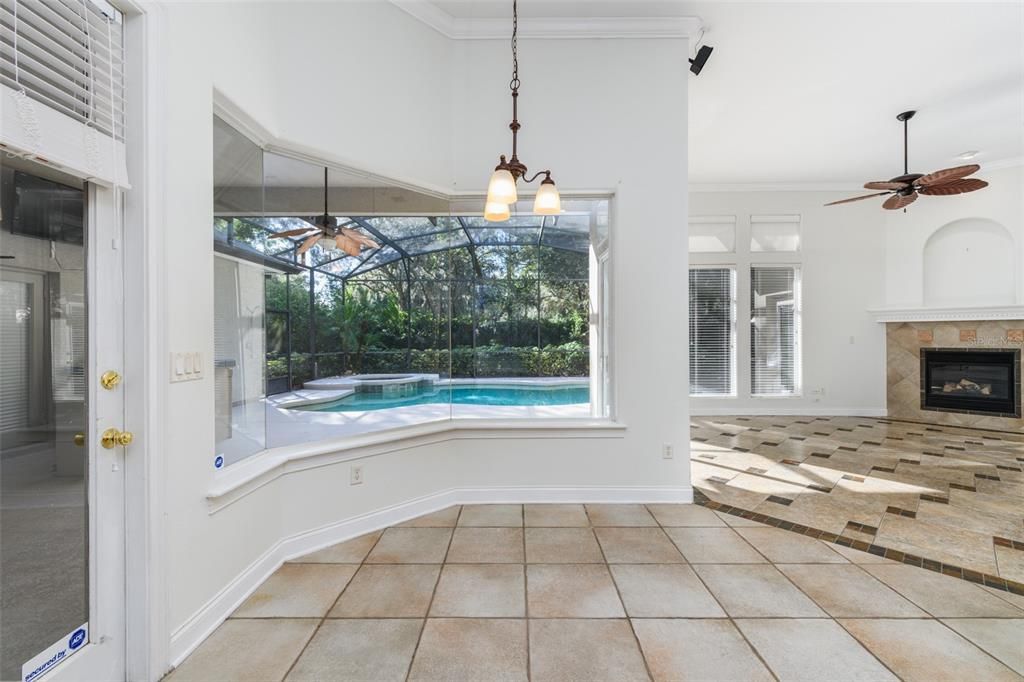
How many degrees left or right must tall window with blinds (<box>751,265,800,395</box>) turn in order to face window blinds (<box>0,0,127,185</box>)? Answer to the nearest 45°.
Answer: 0° — it already faces it

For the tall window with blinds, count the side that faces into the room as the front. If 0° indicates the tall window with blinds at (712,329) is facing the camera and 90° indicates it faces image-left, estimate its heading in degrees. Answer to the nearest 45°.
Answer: approximately 0°

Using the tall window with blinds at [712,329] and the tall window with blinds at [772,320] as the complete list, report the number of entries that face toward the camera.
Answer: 2

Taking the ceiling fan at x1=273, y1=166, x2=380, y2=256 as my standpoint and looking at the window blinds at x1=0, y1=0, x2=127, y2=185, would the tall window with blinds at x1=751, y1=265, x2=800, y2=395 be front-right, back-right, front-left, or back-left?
back-left
